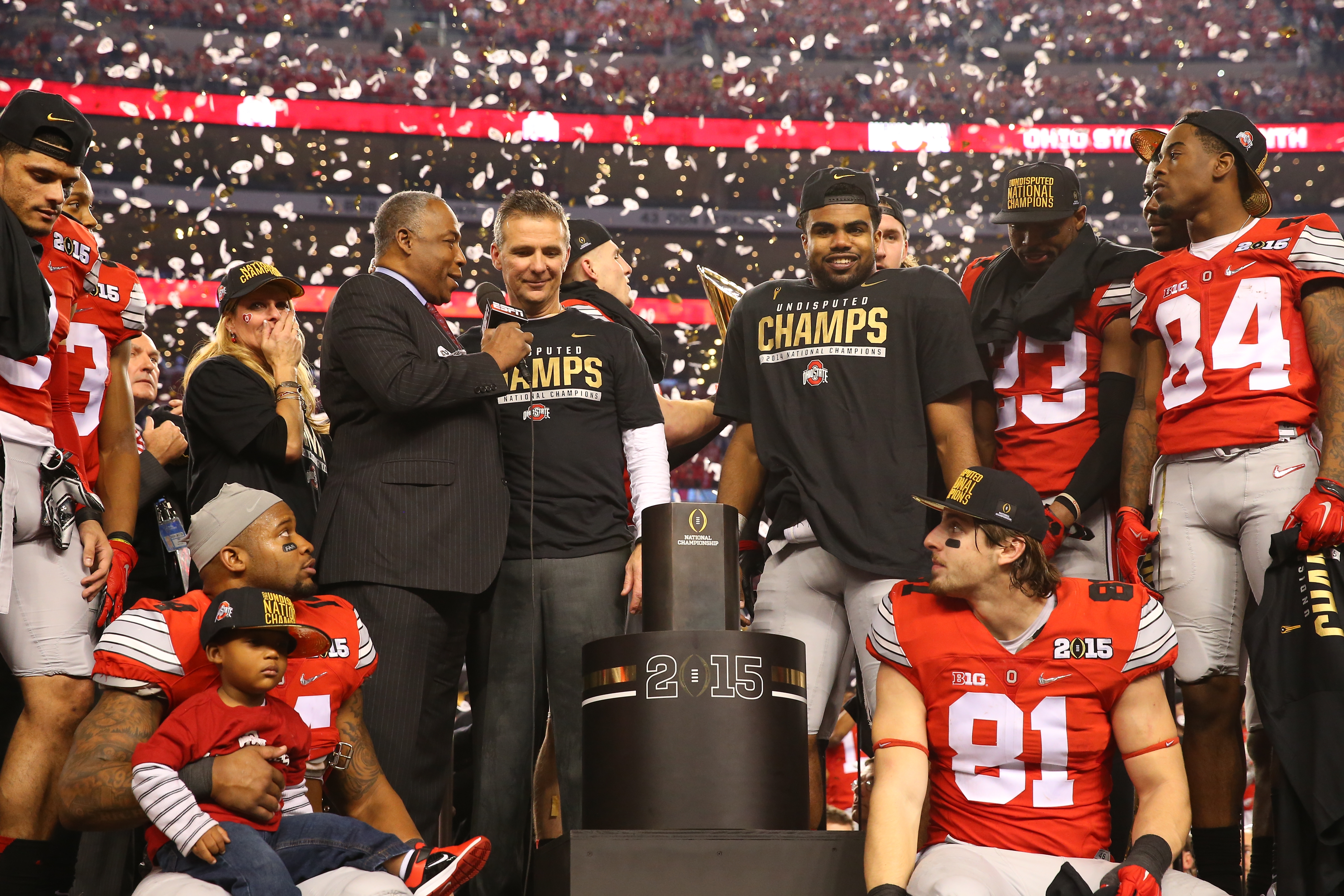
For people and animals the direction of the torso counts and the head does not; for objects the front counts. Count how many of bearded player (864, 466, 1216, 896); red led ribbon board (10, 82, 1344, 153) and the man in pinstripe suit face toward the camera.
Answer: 2

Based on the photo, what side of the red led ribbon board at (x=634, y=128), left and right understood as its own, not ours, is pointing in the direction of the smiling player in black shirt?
front

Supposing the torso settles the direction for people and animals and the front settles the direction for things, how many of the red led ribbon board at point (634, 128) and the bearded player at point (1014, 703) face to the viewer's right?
0

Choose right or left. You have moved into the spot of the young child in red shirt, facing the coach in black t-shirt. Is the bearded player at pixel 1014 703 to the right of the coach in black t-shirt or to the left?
right

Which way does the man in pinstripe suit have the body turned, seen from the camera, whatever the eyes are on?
to the viewer's right

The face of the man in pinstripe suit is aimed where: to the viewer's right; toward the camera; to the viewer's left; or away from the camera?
to the viewer's right

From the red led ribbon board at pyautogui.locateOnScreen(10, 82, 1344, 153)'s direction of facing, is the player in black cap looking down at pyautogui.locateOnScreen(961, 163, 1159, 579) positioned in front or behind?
in front

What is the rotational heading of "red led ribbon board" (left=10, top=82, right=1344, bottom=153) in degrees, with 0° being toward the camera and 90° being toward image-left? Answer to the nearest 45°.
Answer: approximately 0°

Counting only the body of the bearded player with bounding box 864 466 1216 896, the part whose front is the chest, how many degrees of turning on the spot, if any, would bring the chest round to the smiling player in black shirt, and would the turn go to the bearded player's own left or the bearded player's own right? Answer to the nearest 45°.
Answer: approximately 135° to the bearded player's own right
